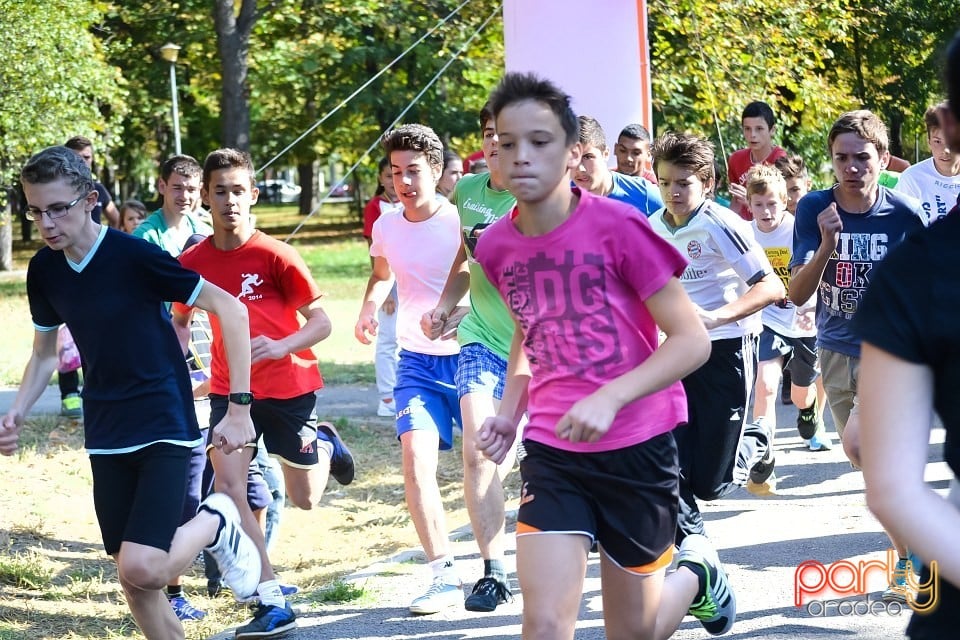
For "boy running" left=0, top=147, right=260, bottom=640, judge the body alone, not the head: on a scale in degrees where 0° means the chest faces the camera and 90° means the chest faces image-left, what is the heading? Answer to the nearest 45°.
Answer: approximately 45°

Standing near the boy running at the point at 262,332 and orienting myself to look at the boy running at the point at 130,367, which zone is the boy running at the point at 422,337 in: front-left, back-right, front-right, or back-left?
back-left

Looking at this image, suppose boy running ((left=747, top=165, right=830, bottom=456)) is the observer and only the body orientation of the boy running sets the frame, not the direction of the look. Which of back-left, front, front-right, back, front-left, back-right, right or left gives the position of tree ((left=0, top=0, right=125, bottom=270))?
back-right

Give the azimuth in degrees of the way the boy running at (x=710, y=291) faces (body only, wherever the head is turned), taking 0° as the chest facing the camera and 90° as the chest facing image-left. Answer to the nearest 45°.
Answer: approximately 45°

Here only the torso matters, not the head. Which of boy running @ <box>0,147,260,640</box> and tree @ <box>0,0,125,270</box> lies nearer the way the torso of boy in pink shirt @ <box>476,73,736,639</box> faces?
the boy running

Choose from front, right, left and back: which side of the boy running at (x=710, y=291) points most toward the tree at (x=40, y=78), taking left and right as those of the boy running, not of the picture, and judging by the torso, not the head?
right

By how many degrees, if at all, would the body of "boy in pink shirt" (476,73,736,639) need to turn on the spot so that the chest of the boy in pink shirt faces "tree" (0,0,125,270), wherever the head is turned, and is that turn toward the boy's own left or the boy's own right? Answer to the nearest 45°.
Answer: approximately 90° to the boy's own right

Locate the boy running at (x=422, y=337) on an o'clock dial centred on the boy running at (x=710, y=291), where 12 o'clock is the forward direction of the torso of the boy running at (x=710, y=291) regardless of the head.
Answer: the boy running at (x=422, y=337) is roughly at 2 o'clock from the boy running at (x=710, y=291).

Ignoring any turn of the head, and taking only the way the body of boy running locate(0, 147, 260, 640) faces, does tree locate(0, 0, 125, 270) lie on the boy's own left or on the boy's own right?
on the boy's own right
